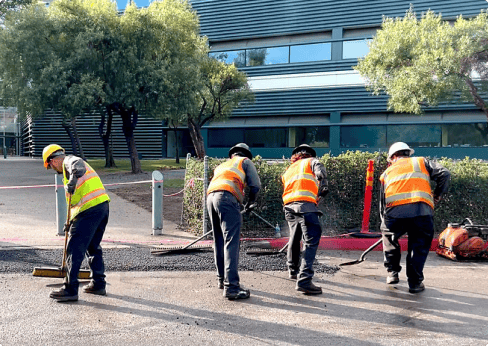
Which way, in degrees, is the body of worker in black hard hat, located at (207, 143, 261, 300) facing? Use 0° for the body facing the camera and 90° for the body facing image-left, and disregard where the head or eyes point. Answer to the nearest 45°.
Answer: approximately 225°

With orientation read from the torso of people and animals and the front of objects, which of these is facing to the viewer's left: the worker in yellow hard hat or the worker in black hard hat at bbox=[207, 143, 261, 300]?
the worker in yellow hard hat

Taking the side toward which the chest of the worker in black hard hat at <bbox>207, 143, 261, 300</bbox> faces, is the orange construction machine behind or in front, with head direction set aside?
in front

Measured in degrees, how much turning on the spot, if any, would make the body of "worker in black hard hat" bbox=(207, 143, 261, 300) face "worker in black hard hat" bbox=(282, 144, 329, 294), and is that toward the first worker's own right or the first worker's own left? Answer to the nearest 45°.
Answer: approximately 45° to the first worker's own right

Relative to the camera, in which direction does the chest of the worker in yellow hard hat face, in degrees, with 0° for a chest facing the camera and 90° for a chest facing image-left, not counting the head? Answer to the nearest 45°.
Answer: approximately 90°

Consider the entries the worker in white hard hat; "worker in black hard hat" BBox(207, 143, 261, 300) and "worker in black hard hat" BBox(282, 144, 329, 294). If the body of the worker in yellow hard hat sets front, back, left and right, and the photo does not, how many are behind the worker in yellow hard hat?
3

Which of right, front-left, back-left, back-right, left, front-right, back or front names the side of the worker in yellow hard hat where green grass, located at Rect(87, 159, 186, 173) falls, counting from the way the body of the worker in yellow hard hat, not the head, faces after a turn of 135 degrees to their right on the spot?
front-left

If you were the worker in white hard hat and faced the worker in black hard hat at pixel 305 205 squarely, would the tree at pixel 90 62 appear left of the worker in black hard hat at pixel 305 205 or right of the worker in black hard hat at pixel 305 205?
right

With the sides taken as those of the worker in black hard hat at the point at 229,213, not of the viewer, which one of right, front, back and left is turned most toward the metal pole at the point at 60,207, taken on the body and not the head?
left

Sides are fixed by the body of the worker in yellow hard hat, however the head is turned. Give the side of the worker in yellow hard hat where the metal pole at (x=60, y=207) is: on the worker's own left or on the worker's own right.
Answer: on the worker's own right

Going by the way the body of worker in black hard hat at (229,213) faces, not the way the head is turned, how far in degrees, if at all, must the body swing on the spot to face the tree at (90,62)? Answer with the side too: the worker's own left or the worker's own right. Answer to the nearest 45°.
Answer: approximately 45° to the worker's own left

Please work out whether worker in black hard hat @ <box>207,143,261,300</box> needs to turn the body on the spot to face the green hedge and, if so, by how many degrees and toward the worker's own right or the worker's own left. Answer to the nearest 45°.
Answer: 0° — they already face it

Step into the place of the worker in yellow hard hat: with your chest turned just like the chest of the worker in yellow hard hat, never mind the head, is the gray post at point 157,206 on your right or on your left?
on your right
